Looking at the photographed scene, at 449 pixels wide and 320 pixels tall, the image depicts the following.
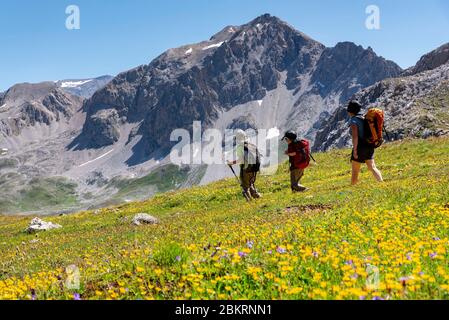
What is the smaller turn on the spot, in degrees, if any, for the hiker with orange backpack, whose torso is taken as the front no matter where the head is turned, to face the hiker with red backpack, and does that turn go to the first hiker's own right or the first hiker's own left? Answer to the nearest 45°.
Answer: approximately 45° to the first hiker's own right

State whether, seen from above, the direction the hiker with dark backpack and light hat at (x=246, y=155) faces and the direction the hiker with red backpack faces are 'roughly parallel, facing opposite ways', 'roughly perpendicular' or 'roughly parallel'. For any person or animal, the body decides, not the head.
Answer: roughly parallel

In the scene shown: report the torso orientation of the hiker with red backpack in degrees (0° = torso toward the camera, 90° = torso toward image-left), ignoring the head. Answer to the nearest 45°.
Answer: approximately 90°

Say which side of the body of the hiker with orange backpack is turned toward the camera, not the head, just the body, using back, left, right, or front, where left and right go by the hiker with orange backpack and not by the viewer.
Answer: left

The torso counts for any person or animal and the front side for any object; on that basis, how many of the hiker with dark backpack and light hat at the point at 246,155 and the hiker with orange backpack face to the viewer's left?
2

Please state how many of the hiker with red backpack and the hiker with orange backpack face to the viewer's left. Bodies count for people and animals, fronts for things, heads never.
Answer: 2

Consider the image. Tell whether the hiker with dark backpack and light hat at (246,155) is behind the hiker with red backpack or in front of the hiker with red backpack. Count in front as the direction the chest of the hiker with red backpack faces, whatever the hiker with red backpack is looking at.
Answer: in front

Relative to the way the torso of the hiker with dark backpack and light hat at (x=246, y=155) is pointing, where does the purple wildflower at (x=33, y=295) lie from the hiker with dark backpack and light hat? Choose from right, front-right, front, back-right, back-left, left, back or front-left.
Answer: left

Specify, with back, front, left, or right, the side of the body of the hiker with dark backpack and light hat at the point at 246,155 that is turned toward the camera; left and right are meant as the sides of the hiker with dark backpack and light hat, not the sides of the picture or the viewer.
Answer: left

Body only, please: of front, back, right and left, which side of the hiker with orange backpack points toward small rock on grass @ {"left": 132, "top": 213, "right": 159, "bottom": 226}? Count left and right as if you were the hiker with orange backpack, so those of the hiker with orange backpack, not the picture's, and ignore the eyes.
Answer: front

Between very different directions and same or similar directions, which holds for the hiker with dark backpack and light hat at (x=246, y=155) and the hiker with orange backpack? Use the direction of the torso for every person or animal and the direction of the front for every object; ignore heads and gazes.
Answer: same or similar directions

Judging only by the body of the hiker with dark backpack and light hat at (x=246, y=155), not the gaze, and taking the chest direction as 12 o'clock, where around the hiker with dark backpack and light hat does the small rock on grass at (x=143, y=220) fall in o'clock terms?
The small rock on grass is roughly at 12 o'clock from the hiker with dark backpack and light hat.

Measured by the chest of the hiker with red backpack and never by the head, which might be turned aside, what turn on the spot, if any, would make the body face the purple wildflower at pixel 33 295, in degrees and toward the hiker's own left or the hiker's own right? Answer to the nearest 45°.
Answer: approximately 90° to the hiker's own left
